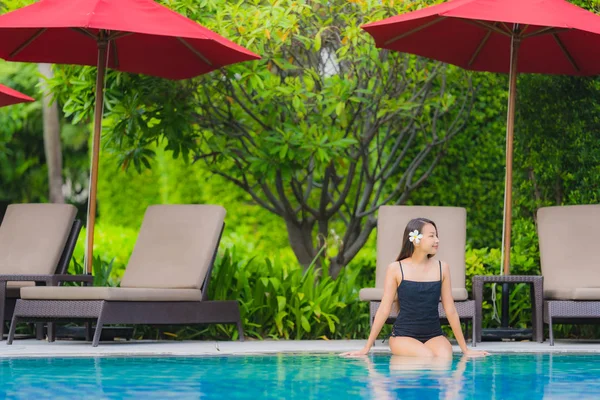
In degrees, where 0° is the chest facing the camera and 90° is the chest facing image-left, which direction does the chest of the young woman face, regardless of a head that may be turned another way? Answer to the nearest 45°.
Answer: approximately 0°

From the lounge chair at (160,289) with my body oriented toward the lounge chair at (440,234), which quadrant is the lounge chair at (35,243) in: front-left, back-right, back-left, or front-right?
back-left

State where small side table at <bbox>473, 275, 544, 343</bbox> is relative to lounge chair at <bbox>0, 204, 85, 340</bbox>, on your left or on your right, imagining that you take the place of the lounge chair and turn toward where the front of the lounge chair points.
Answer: on your left

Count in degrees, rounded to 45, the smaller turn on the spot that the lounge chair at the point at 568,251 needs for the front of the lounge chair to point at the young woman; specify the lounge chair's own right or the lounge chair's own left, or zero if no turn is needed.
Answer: approximately 45° to the lounge chair's own right

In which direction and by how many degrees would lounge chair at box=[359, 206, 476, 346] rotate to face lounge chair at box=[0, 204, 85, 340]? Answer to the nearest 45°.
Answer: approximately 90° to its right

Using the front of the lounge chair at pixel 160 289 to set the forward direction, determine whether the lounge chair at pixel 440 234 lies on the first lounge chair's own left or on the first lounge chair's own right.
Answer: on the first lounge chair's own left

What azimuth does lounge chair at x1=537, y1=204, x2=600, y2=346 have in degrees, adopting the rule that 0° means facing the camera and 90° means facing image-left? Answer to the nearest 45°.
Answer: approximately 0°

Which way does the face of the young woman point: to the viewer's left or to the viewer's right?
to the viewer's right
